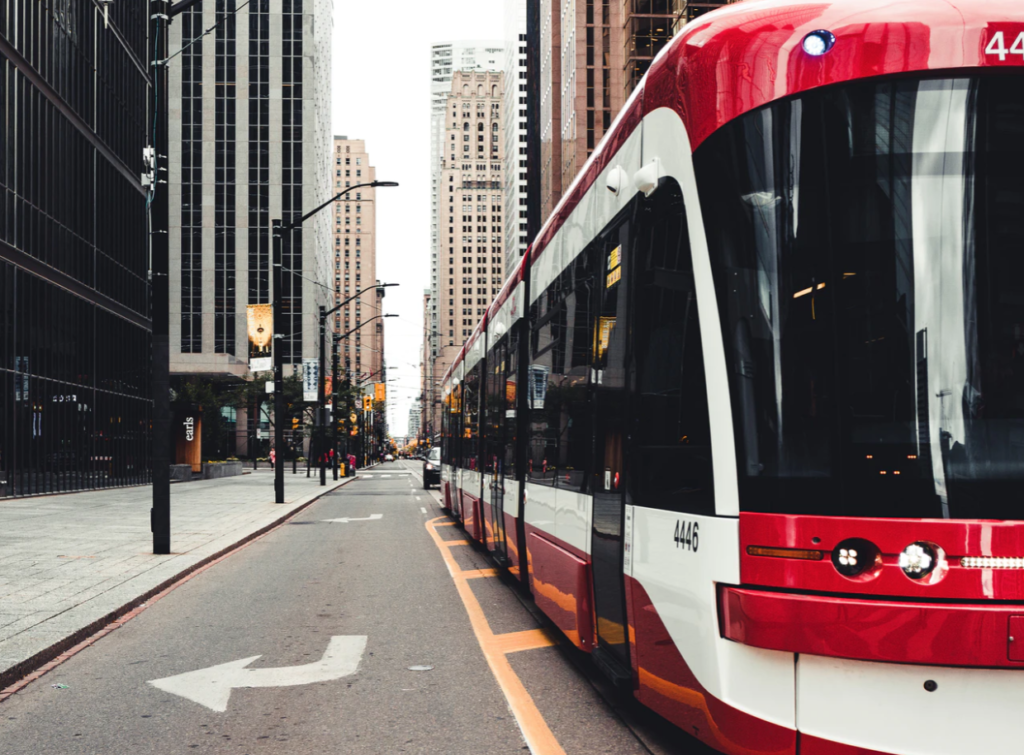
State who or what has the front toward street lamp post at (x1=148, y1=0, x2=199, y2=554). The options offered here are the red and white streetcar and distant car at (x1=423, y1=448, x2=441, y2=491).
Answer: the distant car

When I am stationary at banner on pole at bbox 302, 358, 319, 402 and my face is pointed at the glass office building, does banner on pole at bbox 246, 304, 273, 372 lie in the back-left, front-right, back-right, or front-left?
front-left

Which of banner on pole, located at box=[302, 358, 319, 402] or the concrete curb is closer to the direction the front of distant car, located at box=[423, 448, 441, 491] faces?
the concrete curb

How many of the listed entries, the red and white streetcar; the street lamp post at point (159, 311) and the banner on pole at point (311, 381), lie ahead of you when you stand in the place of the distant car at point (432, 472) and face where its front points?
2

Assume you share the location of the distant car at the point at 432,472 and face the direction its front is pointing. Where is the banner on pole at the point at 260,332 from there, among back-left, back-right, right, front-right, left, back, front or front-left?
front-right

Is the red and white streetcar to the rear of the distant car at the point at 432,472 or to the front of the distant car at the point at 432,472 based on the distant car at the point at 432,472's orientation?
to the front

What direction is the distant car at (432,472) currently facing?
toward the camera

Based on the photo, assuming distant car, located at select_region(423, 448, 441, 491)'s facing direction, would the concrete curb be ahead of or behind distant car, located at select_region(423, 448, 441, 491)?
ahead

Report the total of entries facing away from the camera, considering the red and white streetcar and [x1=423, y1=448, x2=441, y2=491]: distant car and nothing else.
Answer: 0
